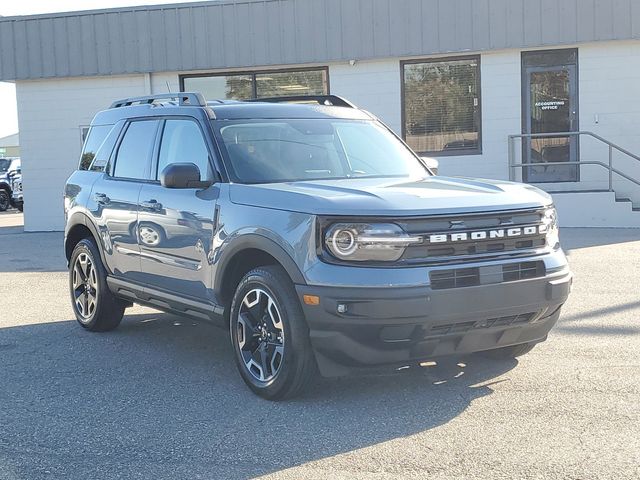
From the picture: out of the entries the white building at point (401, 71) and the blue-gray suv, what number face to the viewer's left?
0

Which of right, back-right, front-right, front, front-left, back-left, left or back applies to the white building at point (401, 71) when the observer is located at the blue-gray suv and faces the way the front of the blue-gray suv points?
back-left

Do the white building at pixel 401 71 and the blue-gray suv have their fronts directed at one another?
no

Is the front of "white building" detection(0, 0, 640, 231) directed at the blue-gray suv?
yes

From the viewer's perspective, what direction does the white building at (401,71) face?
toward the camera

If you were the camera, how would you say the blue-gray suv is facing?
facing the viewer and to the right of the viewer
